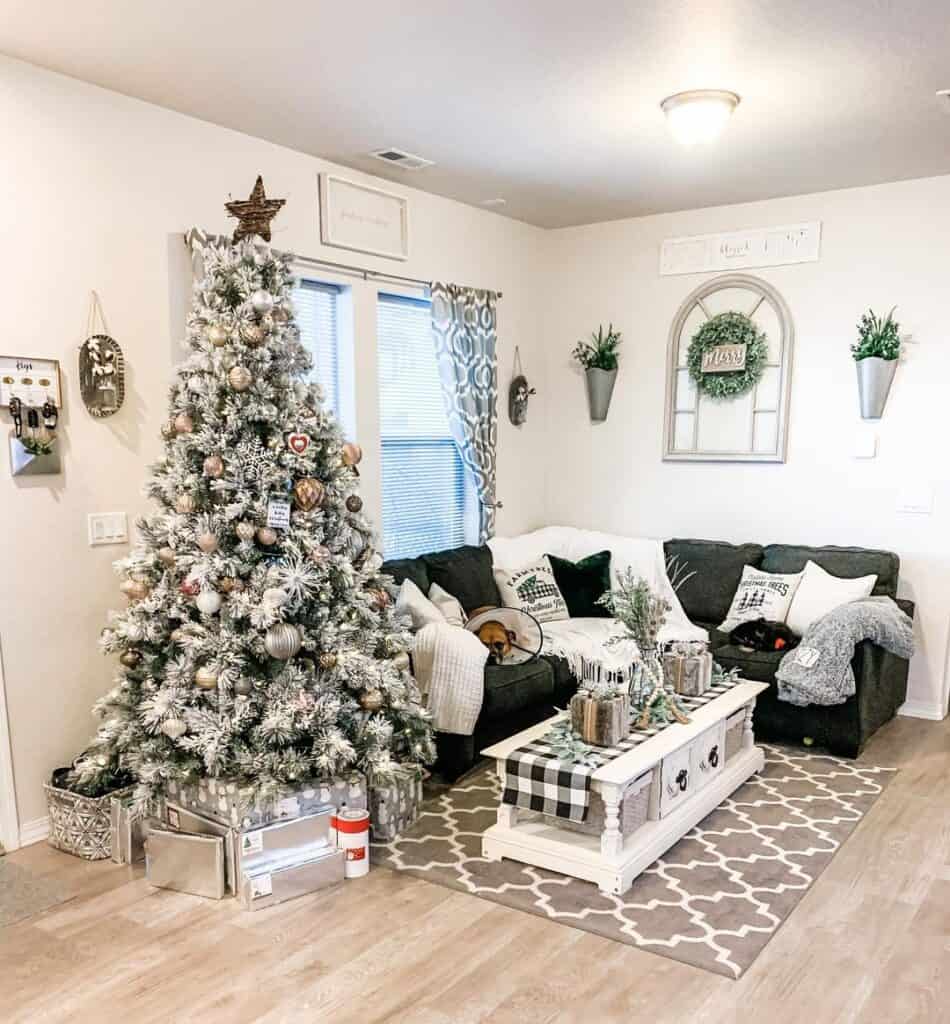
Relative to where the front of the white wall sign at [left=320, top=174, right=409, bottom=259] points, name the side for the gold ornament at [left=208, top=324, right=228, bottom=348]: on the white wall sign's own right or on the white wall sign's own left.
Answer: on the white wall sign's own right

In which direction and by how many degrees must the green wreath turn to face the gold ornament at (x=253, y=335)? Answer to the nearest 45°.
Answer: approximately 45° to its right

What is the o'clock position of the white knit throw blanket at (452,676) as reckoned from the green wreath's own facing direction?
The white knit throw blanket is roughly at 1 o'clock from the green wreath.

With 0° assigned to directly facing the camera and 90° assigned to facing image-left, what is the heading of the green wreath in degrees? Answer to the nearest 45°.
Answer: approximately 0°

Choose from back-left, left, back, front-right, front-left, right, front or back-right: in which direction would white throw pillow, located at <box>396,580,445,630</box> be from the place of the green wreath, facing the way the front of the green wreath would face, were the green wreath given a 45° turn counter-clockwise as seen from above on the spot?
right

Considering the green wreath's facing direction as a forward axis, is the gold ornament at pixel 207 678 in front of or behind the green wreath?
in front

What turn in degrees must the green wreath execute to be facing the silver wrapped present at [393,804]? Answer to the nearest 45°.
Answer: approximately 45° to its right

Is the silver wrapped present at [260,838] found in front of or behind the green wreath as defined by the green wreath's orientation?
in front

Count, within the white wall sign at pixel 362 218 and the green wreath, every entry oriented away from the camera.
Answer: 0

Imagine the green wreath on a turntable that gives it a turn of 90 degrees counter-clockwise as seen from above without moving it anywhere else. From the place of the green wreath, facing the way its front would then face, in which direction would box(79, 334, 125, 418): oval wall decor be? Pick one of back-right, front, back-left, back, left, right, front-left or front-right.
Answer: back-right

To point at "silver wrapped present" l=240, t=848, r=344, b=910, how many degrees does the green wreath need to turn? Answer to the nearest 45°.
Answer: approximately 45° to its right

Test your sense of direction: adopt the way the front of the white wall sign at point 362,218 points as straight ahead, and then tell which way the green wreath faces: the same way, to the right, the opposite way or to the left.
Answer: to the right
